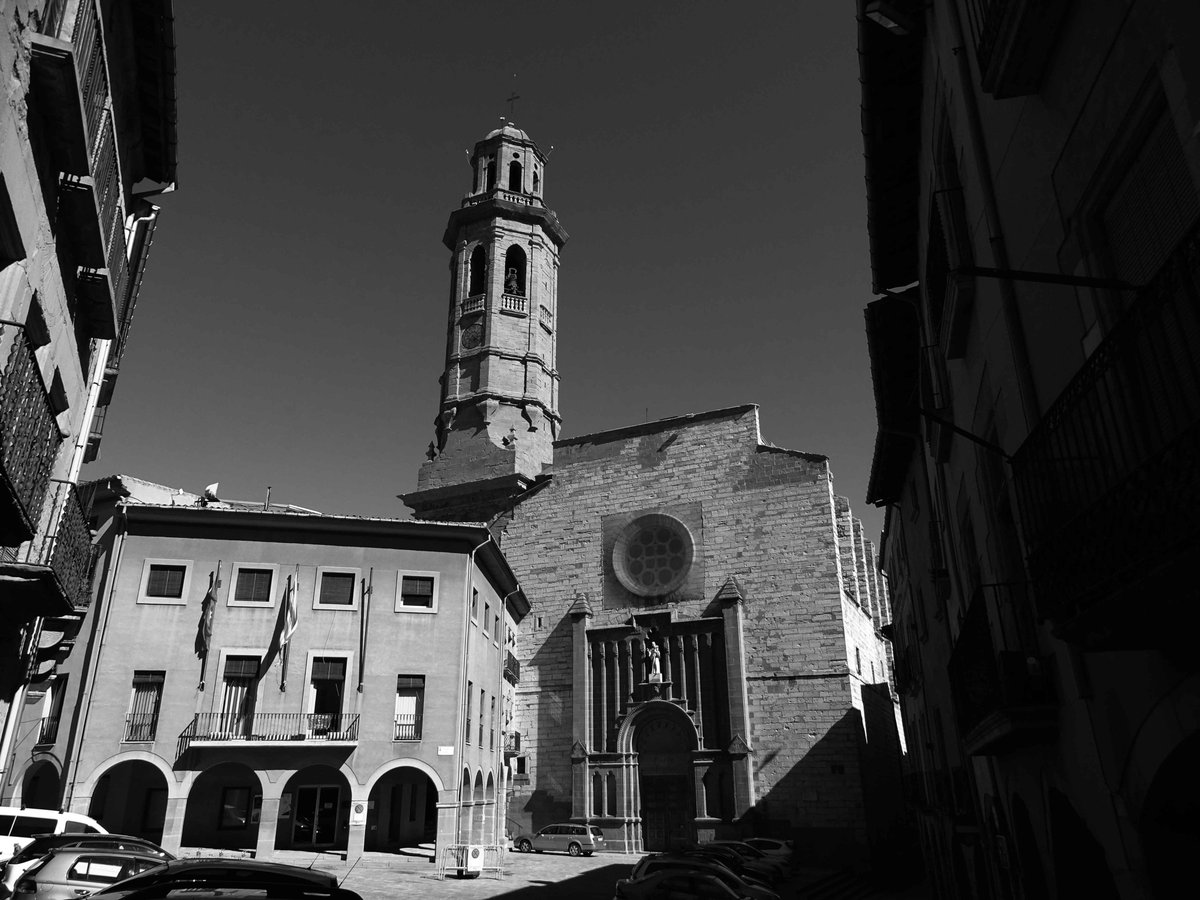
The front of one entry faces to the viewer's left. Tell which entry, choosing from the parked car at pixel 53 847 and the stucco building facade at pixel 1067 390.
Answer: the stucco building facade

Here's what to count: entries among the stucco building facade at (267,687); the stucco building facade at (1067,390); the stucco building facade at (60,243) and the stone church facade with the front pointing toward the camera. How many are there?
2

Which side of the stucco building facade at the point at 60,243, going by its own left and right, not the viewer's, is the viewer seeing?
right

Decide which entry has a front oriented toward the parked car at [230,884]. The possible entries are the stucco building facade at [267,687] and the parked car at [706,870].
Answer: the stucco building facade

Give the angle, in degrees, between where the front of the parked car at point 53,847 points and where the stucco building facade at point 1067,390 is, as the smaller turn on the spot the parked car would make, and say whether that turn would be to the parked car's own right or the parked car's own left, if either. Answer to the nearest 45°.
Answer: approximately 90° to the parked car's own right

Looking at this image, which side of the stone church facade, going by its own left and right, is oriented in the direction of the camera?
front

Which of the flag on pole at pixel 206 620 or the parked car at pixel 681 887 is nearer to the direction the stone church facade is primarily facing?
the parked car

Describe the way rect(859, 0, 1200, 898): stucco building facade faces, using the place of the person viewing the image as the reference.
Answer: facing to the left of the viewer

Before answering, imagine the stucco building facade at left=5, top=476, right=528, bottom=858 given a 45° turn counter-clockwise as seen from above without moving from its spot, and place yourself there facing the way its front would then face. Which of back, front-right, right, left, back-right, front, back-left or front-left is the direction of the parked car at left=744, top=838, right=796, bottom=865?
front-left

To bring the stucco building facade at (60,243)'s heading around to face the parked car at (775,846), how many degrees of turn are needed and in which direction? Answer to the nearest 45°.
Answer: approximately 45° to its left

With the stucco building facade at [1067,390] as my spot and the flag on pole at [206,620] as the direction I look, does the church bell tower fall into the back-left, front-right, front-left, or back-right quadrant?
front-right

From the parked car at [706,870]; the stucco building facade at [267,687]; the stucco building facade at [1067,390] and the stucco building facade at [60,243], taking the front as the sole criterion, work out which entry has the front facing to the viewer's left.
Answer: the stucco building facade at [1067,390]

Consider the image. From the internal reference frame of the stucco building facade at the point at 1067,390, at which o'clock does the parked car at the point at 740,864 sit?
The parked car is roughly at 2 o'clock from the stucco building facade.
